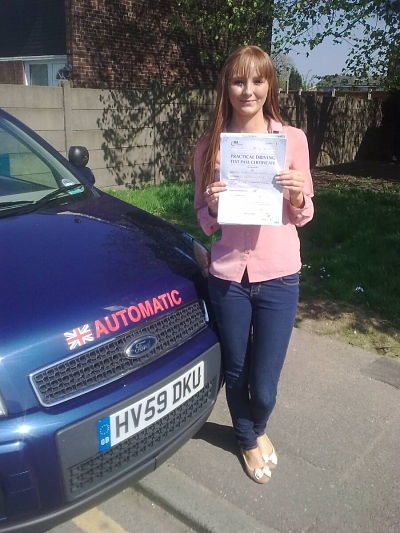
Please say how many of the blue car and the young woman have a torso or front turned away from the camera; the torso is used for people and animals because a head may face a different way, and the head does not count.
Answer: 0

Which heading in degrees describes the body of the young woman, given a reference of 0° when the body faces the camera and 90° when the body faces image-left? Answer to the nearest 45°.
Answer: approximately 0°

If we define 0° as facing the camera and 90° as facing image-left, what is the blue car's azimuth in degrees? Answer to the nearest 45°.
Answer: approximately 315°

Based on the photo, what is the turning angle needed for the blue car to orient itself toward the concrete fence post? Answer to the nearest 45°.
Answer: approximately 135° to its left

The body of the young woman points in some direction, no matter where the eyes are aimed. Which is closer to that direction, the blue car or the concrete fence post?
the blue car

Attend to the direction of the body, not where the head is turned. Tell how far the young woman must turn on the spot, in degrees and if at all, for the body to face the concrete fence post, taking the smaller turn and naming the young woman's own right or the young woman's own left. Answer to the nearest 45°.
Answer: approximately 135° to the young woman's own right

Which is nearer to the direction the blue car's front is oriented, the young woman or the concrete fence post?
the young woman

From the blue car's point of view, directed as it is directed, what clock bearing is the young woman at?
The young woman is roughly at 10 o'clock from the blue car.
